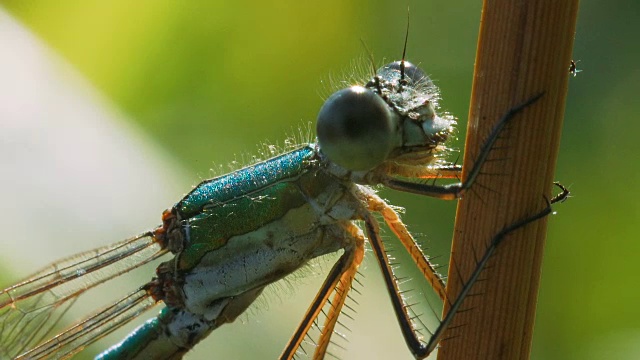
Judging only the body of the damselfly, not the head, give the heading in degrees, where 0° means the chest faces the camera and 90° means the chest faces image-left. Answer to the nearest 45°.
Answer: approximately 270°
